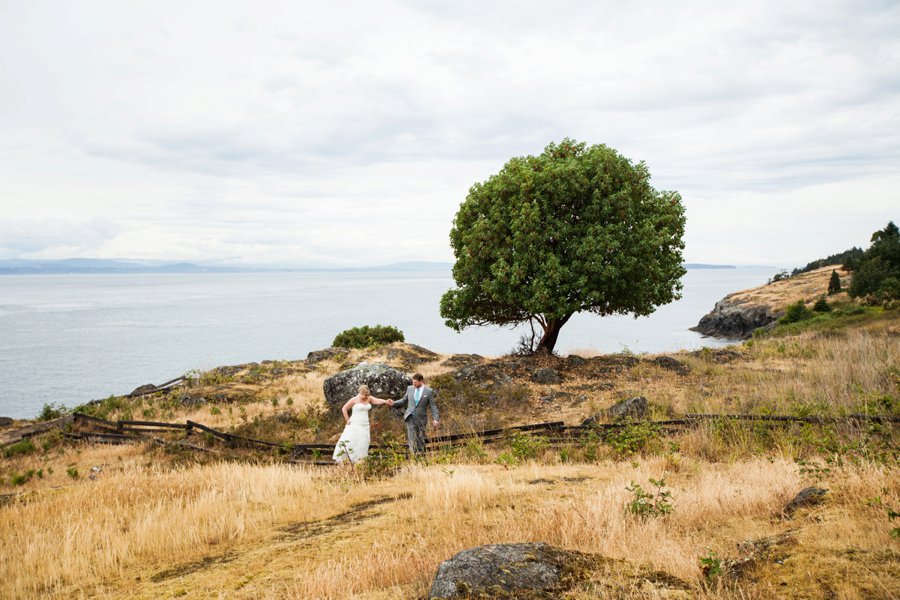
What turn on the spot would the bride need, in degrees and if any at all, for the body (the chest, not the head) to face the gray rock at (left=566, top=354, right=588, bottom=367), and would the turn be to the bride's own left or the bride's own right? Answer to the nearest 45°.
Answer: approximately 90° to the bride's own left

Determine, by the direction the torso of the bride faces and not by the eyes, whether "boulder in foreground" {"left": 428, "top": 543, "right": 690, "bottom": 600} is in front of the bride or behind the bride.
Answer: in front

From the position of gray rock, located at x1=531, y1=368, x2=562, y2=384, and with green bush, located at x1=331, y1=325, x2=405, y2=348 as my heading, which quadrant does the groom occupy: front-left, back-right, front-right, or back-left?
back-left

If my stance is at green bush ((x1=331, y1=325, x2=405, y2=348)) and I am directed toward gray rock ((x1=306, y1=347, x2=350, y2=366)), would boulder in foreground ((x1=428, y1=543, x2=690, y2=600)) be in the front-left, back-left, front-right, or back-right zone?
front-left

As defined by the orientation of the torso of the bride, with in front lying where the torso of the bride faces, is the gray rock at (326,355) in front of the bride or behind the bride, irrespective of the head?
behind

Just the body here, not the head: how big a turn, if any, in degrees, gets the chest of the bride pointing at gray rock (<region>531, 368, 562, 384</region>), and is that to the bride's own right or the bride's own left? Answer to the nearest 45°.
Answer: approximately 90° to the bride's own left

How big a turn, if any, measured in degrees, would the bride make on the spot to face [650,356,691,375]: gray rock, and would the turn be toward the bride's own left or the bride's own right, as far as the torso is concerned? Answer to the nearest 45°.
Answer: approximately 90° to the bride's own left

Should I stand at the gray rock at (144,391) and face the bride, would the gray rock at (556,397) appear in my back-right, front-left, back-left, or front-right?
front-left

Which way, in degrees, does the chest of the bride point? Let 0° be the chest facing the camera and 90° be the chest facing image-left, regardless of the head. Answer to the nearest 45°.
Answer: approximately 315°

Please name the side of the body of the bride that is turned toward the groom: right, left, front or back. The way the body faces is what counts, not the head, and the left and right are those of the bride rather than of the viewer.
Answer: left

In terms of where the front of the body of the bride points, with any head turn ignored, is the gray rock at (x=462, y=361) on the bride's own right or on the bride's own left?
on the bride's own left
